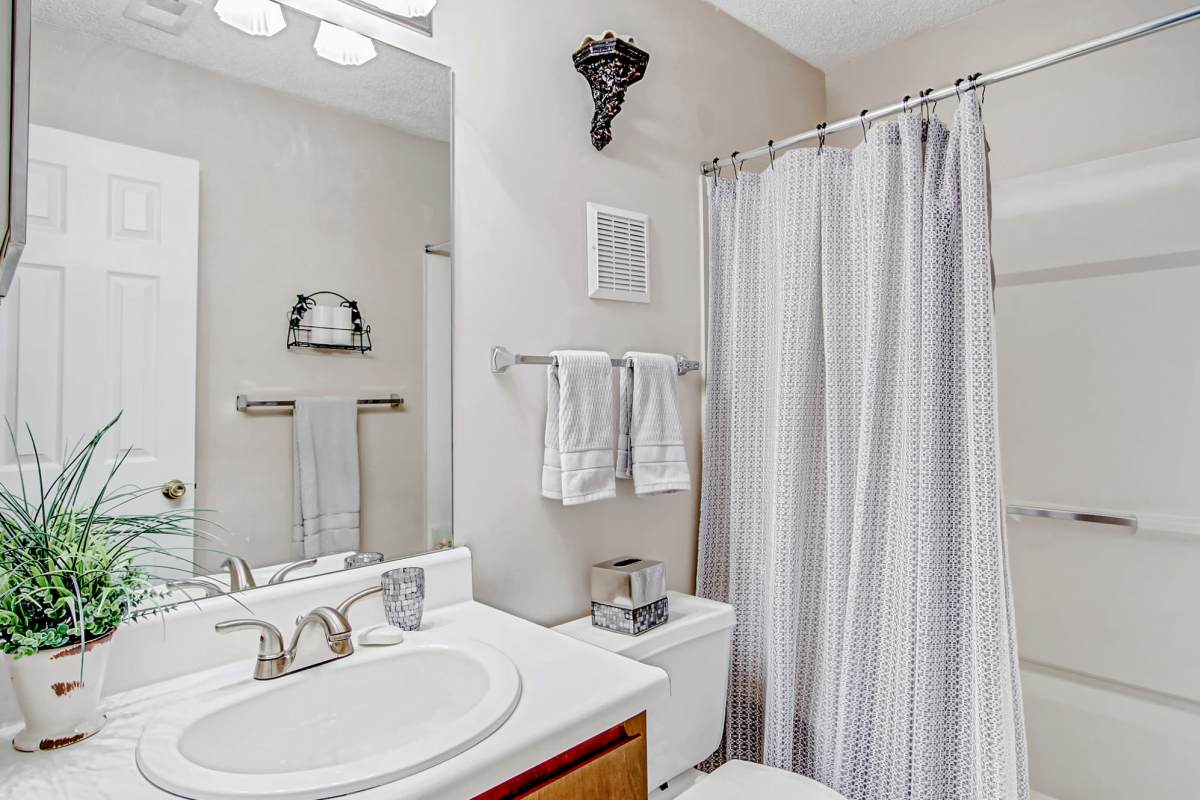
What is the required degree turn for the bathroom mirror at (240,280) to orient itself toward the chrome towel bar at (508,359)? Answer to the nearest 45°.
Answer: approximately 45° to its left

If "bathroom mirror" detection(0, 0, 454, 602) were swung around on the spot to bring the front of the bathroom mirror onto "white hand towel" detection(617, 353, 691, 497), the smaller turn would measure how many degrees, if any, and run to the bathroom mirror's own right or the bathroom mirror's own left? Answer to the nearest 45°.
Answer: approximately 45° to the bathroom mirror's own left

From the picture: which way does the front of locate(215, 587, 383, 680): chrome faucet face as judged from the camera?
facing the viewer and to the right of the viewer

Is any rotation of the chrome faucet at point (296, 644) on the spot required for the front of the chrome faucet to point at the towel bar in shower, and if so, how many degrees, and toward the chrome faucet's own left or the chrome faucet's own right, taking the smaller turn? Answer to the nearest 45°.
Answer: approximately 45° to the chrome faucet's own left

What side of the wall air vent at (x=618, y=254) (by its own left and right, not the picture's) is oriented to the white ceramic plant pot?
right

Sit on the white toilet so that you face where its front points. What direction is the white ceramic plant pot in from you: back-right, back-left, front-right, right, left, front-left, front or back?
right

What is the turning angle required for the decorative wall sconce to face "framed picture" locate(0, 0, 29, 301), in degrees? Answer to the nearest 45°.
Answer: approximately 90° to its right

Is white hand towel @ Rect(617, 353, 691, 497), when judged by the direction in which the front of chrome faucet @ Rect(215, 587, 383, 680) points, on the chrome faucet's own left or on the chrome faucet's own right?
on the chrome faucet's own left

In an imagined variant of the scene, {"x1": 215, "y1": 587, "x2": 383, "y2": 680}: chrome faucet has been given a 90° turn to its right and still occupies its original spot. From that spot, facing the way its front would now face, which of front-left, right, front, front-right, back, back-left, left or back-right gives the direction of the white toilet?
back-left

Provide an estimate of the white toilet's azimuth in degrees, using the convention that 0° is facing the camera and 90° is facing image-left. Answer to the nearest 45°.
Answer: approximately 315°
